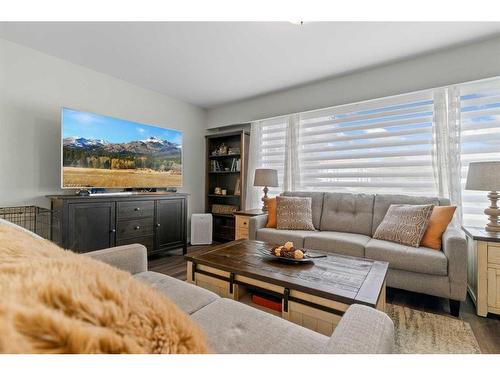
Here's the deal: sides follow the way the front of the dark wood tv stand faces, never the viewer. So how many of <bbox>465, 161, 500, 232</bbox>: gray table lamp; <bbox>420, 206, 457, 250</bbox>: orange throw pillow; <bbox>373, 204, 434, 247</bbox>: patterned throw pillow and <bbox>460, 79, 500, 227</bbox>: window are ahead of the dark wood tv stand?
4

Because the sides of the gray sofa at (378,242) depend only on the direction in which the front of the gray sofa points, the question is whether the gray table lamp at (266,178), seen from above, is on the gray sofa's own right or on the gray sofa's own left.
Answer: on the gray sofa's own right

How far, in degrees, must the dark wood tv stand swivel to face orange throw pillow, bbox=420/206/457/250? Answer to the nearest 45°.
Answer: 0° — it already faces it

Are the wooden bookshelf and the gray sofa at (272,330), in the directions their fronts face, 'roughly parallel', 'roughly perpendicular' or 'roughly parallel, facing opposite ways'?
roughly parallel, facing opposite ways

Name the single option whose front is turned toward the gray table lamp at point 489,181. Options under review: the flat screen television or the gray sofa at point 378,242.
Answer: the flat screen television

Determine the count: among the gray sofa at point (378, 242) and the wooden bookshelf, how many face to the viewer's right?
0

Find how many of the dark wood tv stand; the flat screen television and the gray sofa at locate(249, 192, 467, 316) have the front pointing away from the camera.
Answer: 0

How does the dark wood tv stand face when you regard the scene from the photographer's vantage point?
facing the viewer and to the right of the viewer

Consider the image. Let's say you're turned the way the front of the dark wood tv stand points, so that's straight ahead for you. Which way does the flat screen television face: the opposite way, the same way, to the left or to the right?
the same way

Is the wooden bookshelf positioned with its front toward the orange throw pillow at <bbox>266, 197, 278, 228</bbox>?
no

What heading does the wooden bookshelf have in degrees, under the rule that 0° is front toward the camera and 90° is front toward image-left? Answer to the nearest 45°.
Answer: approximately 45°

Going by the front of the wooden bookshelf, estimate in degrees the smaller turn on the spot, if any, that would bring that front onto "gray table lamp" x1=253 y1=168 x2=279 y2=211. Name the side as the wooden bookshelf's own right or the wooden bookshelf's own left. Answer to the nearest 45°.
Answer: approximately 90° to the wooden bookshelf's own left

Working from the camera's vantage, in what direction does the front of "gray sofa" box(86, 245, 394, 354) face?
facing away from the viewer and to the right of the viewer

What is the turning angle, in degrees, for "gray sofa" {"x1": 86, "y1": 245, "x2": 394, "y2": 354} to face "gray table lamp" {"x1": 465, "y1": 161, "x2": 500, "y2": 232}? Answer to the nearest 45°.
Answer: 0° — it already faces it

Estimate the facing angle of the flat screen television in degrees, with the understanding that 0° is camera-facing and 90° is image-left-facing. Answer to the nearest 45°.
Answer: approximately 315°

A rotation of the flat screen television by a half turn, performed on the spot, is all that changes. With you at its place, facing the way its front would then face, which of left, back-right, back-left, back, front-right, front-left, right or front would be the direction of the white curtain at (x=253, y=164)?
back-right

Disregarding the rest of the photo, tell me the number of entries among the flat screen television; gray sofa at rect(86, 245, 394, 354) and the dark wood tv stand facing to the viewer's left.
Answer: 0

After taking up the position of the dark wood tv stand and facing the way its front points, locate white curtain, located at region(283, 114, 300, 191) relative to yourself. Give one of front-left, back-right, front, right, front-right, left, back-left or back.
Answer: front-left

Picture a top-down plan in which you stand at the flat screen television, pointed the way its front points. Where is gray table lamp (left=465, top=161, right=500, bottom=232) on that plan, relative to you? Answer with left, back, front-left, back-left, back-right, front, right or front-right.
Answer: front

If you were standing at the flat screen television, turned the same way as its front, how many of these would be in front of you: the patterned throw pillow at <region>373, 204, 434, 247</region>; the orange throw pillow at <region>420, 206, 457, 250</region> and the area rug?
3
